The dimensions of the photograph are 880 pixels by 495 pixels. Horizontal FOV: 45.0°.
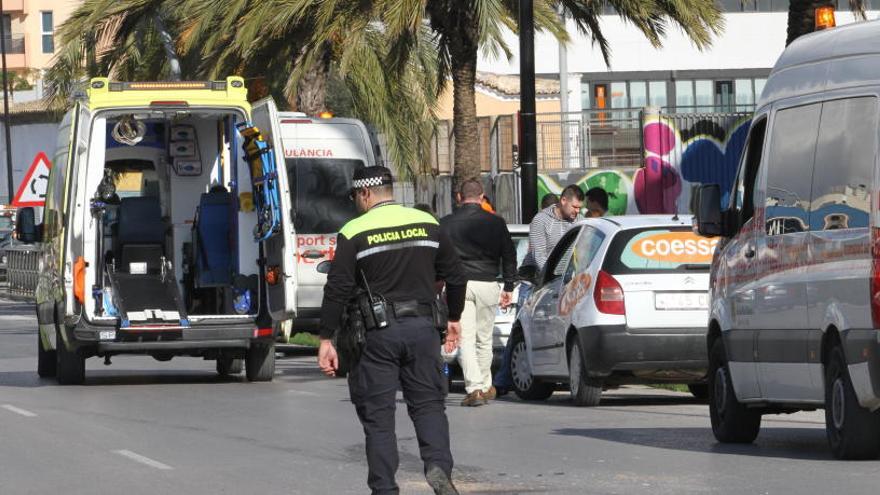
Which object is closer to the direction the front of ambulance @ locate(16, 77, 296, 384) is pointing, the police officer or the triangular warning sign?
the triangular warning sign

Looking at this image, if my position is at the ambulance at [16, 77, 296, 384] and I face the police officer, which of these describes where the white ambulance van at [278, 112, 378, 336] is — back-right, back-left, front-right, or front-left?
back-left

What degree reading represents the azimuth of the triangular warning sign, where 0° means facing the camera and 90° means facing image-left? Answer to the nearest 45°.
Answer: approximately 0°

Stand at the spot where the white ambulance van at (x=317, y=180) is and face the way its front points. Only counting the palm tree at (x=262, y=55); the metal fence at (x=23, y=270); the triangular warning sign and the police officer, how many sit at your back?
1

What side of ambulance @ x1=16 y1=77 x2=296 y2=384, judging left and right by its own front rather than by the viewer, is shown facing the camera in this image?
back

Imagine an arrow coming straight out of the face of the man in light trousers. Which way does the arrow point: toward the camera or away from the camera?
away from the camera

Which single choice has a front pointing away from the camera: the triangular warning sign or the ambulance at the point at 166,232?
the ambulance
